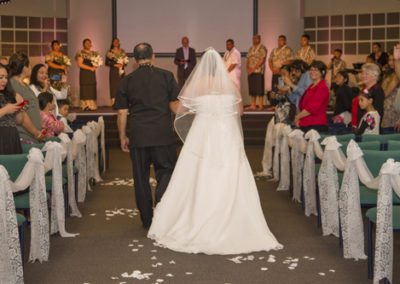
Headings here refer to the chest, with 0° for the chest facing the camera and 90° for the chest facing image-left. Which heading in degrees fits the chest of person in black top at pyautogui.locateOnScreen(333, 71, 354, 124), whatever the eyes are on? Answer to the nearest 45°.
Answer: approximately 90°

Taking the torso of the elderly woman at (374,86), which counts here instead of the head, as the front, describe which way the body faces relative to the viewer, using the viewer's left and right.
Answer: facing to the left of the viewer

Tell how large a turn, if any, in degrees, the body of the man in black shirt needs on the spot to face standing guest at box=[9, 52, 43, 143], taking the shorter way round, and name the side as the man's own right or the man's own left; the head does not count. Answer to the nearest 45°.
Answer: approximately 45° to the man's own left

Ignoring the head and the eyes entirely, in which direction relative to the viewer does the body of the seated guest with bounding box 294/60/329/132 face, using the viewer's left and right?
facing to the left of the viewer

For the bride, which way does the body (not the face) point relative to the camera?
away from the camera

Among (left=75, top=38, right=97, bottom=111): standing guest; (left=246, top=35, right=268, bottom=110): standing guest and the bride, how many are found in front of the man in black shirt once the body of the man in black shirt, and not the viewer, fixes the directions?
2

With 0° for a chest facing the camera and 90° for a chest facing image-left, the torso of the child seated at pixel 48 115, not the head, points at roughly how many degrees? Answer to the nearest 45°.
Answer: approximately 270°

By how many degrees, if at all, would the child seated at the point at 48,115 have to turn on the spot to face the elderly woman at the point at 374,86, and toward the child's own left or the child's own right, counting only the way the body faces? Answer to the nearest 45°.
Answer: approximately 45° to the child's own right

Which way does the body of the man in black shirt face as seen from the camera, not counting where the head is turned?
away from the camera

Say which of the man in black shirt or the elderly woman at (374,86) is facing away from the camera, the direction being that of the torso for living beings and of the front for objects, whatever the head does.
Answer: the man in black shirt

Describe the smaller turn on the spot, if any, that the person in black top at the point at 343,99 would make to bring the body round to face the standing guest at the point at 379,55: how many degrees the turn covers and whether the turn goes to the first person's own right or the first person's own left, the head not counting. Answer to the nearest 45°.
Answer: approximately 90° to the first person's own right

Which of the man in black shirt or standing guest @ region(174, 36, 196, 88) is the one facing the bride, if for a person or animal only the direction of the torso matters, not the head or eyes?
the standing guest
